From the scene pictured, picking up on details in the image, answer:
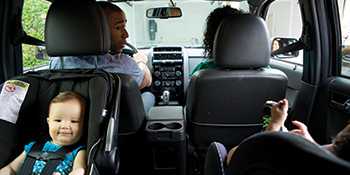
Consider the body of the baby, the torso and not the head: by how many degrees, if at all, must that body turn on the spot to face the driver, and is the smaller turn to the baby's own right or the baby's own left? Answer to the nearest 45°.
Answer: approximately 135° to the baby's own left

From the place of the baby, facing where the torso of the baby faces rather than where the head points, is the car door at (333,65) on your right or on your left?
on your left

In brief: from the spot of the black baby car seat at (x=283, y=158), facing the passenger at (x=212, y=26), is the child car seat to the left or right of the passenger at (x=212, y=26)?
left

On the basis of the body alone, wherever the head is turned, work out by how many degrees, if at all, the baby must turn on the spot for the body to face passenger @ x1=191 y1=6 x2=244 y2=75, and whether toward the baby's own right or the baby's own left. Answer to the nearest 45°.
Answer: approximately 135° to the baby's own left

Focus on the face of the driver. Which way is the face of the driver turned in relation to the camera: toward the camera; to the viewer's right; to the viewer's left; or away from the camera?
to the viewer's right

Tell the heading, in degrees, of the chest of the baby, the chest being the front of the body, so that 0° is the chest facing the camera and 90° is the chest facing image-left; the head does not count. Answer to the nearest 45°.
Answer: approximately 0°

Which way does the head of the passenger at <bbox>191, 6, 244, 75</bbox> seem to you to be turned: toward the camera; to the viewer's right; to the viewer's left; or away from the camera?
away from the camera
